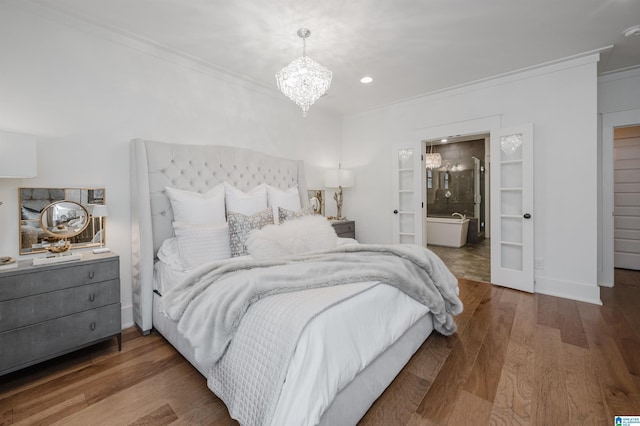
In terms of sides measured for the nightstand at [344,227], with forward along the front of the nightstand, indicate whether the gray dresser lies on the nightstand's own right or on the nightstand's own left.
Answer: on the nightstand's own right

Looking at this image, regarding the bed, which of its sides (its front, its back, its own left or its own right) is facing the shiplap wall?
left

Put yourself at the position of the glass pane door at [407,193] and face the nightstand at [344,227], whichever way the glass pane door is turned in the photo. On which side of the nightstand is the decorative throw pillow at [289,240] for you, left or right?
left

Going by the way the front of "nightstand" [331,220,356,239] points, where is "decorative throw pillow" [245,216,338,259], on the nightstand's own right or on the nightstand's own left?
on the nightstand's own right

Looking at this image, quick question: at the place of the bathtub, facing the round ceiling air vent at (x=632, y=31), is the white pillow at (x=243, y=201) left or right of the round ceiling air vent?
right

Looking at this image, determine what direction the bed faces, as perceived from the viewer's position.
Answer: facing the viewer and to the right of the viewer

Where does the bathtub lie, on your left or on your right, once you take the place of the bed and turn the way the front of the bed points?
on your left

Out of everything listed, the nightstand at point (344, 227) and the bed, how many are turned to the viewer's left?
0

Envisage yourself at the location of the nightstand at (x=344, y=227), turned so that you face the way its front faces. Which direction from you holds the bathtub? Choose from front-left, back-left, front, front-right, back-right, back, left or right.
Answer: left

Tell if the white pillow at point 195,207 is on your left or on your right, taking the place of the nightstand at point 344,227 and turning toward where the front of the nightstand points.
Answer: on your right

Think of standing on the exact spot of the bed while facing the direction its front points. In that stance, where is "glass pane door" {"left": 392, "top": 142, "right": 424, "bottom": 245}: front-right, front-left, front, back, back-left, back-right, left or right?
left

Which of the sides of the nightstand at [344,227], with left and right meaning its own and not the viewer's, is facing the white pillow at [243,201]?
right
